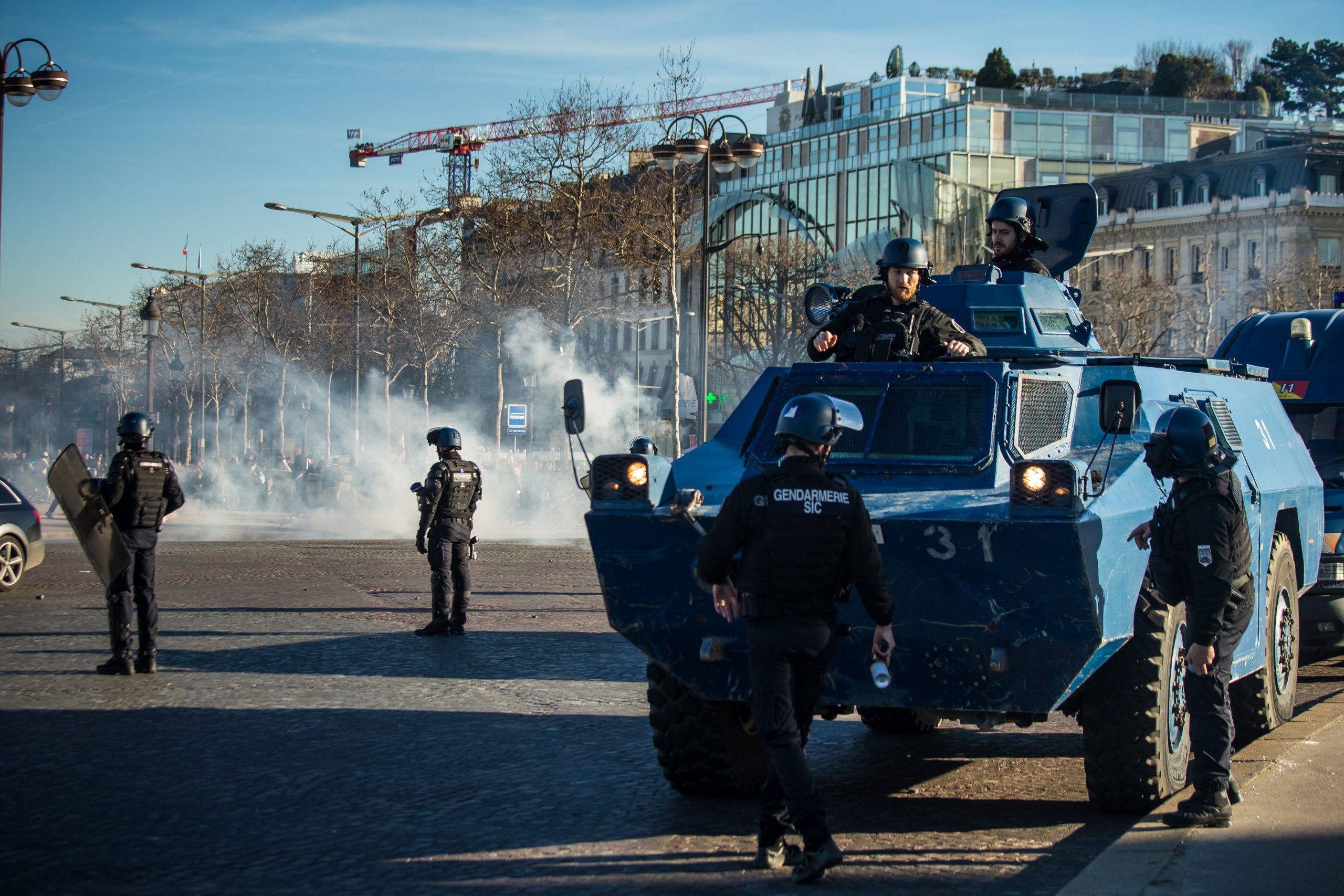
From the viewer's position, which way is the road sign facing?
facing the viewer

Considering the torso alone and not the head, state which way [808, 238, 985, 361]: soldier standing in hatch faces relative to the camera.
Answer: toward the camera

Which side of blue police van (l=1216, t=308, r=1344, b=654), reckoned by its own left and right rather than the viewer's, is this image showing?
front

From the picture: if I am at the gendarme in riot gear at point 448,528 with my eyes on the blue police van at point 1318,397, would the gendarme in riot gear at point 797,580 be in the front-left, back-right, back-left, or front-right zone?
front-right

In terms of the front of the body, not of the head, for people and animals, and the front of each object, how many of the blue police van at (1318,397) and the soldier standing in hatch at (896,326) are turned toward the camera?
2

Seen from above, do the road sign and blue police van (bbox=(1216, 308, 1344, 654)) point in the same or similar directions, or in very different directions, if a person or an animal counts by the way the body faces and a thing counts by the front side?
same or similar directions

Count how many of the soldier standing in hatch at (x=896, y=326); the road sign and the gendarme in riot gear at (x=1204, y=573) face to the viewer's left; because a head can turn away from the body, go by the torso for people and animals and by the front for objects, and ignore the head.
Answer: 1

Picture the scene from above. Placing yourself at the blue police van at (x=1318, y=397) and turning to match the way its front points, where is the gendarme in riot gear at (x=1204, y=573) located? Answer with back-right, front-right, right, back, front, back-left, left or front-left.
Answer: front

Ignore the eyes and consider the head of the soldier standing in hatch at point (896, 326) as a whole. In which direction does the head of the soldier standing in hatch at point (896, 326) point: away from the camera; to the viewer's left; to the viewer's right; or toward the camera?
toward the camera

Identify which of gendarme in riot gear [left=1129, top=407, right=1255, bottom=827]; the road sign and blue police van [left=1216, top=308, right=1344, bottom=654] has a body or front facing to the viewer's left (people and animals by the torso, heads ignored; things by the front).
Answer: the gendarme in riot gear

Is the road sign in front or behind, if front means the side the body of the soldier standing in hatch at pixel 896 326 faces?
behind

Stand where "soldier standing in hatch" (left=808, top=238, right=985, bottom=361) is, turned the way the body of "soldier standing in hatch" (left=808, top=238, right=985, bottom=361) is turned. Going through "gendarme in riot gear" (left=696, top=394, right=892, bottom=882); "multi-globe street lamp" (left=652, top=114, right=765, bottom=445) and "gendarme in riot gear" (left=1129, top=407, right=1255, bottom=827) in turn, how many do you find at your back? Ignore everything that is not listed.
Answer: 1

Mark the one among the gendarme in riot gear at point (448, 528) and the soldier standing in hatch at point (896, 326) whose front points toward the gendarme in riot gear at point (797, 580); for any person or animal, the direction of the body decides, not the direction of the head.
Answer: the soldier standing in hatch

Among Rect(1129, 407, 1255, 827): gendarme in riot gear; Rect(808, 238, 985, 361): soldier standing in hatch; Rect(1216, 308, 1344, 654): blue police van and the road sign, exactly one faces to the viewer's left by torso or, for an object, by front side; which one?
the gendarme in riot gear

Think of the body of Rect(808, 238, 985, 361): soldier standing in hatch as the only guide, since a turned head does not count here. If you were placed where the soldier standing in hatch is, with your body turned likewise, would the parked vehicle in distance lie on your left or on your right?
on your right
